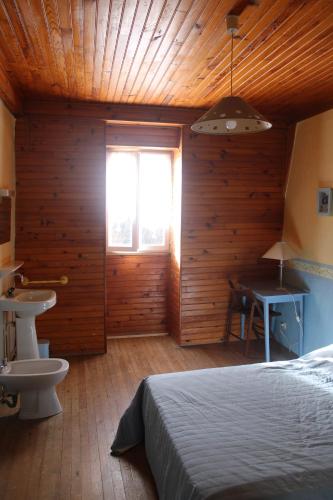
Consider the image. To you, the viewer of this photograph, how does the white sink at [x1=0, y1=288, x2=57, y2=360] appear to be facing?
facing to the right of the viewer

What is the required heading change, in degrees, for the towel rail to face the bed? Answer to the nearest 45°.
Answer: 0° — it already faces it

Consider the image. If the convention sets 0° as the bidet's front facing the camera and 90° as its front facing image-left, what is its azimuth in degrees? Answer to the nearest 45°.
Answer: approximately 270°

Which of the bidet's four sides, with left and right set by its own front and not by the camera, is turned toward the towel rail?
left

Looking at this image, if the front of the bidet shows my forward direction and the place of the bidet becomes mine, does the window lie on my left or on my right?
on my left

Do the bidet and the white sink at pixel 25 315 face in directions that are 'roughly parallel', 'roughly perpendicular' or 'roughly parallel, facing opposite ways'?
roughly parallel

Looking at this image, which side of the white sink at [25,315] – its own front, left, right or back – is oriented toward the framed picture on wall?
front
